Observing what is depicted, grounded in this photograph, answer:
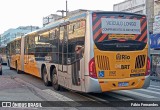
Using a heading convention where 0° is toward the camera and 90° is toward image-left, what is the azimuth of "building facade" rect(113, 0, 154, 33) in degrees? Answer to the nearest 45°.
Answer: approximately 45°
